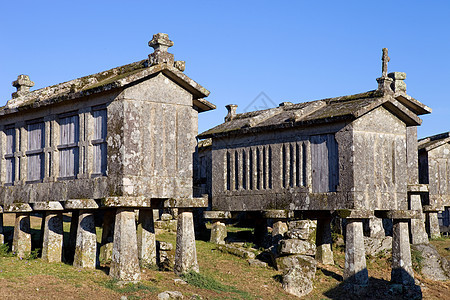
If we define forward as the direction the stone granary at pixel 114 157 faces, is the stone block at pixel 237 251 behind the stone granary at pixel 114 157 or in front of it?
behind

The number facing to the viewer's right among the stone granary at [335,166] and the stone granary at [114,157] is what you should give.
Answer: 0

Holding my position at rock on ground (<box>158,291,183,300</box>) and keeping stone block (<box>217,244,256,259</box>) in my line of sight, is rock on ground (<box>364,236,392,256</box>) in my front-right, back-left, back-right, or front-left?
front-right

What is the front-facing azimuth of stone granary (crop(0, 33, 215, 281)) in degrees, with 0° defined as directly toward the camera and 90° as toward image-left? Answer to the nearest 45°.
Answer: approximately 45°

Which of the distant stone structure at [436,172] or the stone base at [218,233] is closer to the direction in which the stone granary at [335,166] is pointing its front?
the stone base

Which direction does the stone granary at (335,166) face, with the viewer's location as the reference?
facing the viewer and to the left of the viewer

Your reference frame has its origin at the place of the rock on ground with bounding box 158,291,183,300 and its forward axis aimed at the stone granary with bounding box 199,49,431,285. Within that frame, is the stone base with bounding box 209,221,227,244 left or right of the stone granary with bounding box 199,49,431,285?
left

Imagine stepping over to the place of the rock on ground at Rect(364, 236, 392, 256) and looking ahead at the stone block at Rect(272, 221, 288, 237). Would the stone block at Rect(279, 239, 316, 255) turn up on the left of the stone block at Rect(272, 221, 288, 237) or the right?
left

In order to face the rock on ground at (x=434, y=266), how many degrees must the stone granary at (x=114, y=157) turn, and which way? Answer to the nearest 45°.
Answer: approximately 135° to its left

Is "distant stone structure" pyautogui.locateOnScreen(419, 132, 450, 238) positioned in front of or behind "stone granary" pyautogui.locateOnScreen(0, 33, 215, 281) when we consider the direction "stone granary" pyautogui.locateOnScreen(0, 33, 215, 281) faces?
behind
